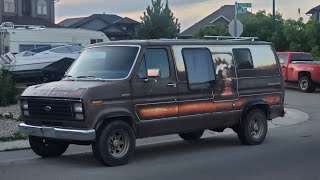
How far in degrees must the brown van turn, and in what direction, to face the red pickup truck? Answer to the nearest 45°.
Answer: approximately 180°

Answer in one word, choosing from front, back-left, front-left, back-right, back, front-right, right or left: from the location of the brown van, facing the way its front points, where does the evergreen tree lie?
back-right

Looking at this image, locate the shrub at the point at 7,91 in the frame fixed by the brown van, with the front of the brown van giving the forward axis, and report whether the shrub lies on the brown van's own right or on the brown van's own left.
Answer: on the brown van's own right

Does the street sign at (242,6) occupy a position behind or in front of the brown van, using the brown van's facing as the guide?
behind

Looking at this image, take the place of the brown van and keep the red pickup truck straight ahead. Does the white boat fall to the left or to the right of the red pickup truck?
left

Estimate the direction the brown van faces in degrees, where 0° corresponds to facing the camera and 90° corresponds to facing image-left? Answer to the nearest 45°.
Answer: approximately 45°
